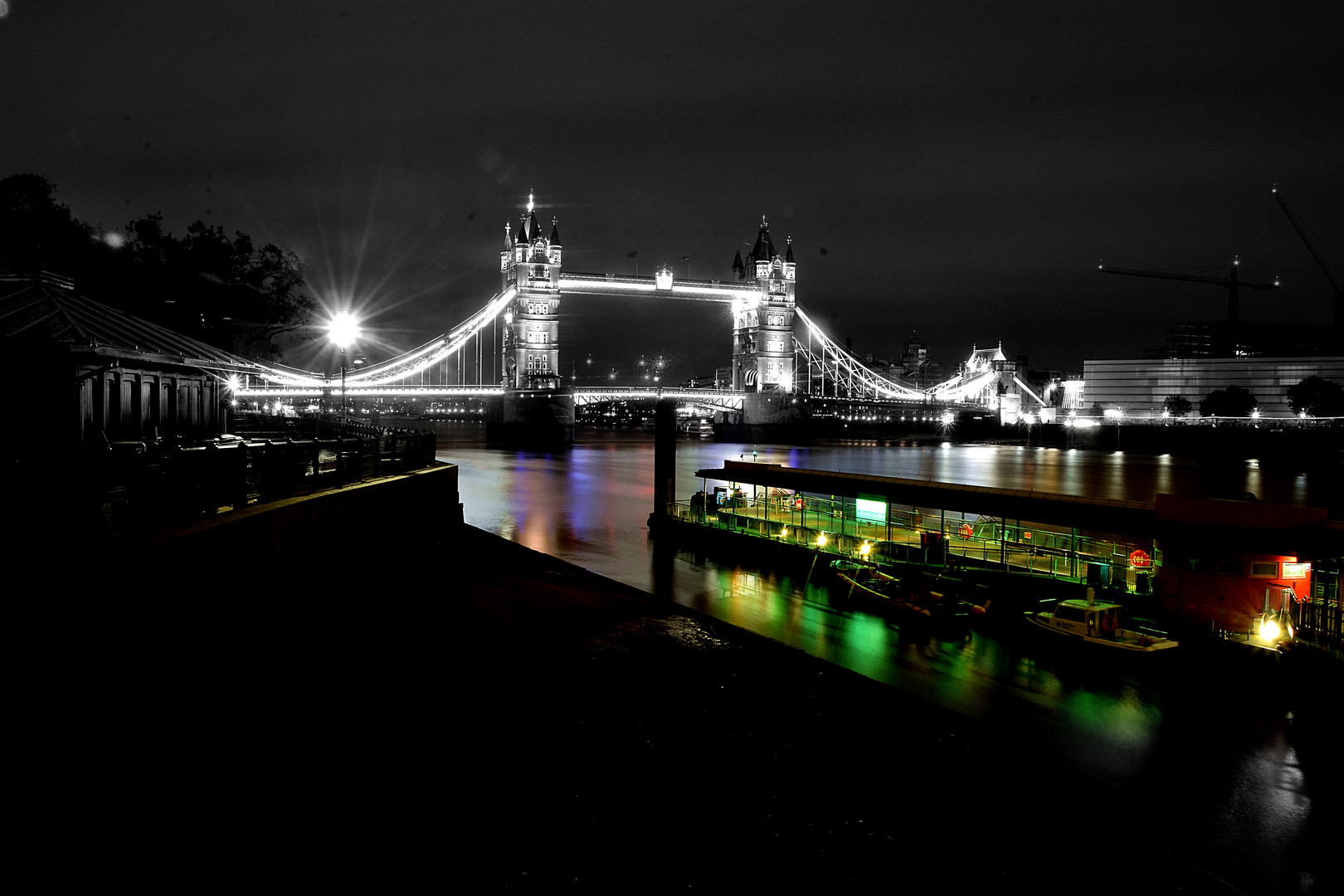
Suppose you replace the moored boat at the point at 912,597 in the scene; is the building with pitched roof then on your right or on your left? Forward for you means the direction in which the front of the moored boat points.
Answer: on your left

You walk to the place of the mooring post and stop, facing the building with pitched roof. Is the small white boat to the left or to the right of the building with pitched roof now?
left

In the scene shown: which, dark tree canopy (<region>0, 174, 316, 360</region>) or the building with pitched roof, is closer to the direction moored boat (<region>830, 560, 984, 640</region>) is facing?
the dark tree canopy

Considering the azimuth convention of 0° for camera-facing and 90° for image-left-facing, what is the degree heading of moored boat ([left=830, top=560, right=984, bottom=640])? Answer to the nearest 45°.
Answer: approximately 135°

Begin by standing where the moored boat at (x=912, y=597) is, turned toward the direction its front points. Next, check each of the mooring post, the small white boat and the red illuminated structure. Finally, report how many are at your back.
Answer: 2

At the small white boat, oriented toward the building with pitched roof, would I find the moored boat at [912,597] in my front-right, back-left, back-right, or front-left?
front-right

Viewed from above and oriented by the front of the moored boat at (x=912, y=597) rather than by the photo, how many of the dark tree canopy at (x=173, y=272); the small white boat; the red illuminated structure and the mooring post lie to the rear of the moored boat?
2

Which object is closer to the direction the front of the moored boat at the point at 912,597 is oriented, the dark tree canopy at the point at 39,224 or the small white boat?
the dark tree canopy

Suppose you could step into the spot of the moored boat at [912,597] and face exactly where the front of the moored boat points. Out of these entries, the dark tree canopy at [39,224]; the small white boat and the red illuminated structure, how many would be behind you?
2

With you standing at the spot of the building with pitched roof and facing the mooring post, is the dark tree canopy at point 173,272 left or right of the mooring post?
left

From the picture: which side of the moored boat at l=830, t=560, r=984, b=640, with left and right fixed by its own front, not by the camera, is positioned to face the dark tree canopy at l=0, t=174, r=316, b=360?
front

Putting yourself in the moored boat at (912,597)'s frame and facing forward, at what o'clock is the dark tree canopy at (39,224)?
The dark tree canopy is roughly at 11 o'clock from the moored boat.

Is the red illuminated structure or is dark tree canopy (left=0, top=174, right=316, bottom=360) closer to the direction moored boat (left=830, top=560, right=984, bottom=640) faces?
the dark tree canopy

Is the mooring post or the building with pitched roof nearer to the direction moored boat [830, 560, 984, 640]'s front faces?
the mooring post

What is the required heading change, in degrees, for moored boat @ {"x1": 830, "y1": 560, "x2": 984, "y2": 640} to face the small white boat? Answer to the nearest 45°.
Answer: approximately 180°

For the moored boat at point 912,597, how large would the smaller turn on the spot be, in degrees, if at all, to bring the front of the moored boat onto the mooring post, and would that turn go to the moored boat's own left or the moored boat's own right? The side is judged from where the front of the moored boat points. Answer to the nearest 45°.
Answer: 0° — it already faces it

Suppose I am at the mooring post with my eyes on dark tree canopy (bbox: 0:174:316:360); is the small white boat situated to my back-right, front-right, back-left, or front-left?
back-left
